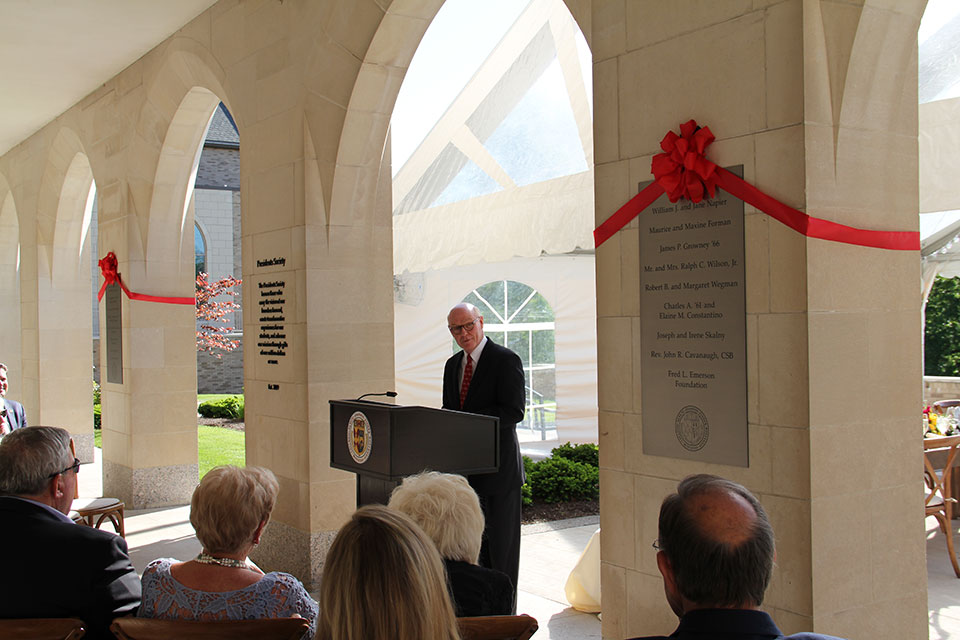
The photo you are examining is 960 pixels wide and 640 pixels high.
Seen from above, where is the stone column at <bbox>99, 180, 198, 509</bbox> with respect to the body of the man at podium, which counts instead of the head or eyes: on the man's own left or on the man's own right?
on the man's own right

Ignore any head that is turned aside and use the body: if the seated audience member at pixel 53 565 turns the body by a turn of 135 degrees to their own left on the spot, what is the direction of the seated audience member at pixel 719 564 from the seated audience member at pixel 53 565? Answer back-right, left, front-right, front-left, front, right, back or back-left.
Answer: back-left

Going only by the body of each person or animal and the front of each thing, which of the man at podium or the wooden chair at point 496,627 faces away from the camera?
the wooden chair

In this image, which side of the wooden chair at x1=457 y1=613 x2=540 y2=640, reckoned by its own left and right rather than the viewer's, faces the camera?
back

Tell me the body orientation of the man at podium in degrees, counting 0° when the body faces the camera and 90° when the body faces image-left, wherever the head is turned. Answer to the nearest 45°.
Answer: approximately 45°

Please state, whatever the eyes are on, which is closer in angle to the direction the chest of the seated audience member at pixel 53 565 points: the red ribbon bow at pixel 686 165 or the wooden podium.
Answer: the wooden podium

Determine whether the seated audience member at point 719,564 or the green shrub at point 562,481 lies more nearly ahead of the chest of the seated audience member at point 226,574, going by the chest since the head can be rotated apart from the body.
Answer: the green shrub

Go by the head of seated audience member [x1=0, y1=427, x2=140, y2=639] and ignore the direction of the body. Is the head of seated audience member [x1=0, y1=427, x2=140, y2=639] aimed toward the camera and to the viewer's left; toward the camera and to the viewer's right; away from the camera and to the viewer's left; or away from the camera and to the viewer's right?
away from the camera and to the viewer's right

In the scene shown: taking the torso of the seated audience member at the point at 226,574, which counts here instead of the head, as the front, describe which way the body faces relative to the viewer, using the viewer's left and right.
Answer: facing away from the viewer

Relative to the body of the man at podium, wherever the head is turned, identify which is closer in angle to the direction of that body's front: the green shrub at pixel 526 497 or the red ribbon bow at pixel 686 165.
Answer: the red ribbon bow

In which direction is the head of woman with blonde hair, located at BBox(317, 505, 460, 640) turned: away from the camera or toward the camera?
away from the camera

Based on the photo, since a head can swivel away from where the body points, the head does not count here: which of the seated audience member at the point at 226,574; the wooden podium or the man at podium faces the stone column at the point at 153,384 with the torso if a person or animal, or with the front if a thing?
the seated audience member

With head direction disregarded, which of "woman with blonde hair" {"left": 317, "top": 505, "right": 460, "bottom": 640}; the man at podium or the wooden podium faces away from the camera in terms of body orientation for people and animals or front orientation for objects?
the woman with blonde hair

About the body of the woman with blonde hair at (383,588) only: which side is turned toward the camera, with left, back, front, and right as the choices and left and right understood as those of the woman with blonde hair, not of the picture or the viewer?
back
